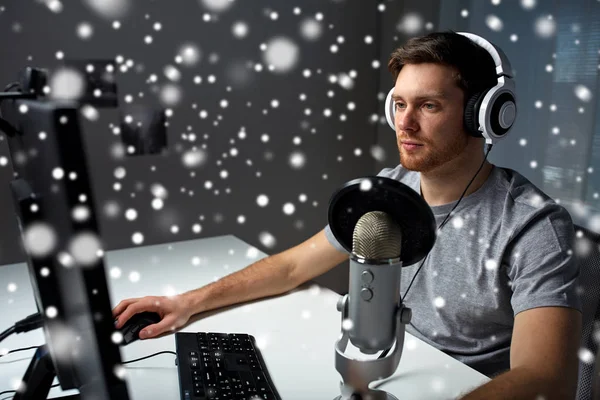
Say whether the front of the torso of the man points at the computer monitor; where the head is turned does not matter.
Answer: yes

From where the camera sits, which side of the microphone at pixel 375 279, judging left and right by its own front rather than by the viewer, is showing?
back

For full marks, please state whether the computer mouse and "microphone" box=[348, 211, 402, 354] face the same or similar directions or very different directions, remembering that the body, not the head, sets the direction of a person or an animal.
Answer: very different directions

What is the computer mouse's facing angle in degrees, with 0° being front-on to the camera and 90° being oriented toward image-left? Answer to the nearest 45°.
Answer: approximately 45°

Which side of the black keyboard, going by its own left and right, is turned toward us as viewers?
right

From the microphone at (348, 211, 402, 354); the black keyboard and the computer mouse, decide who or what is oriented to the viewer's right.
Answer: the black keyboard

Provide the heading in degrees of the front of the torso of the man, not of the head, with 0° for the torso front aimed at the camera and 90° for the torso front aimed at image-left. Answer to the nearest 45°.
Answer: approximately 45°
